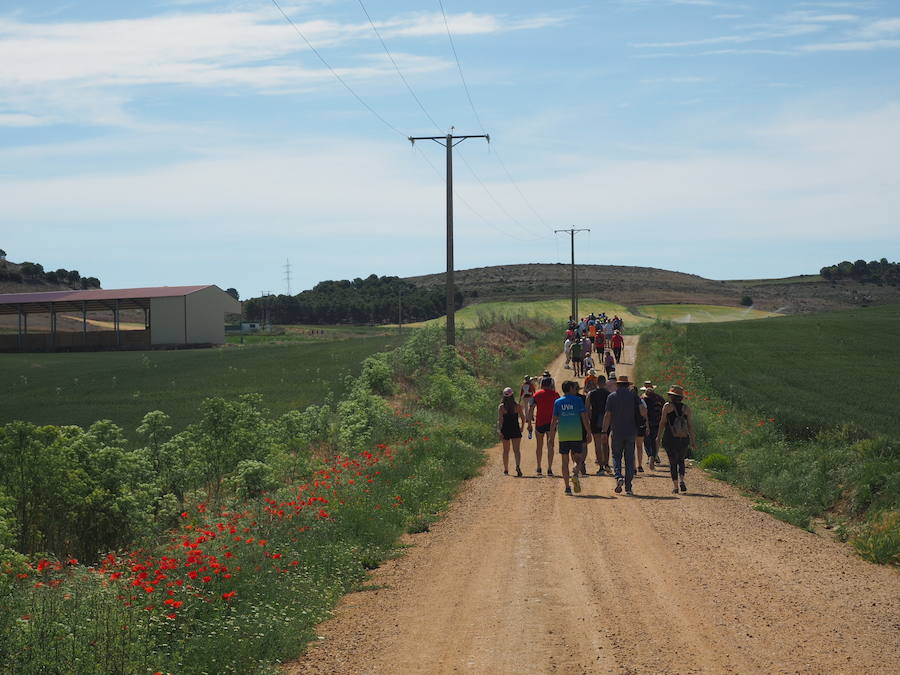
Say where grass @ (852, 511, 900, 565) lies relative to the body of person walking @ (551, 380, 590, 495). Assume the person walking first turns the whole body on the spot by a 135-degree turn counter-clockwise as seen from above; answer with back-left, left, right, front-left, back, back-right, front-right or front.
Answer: left

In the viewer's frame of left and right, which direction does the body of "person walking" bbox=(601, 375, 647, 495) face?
facing away from the viewer

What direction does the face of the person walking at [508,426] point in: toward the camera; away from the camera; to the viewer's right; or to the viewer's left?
away from the camera

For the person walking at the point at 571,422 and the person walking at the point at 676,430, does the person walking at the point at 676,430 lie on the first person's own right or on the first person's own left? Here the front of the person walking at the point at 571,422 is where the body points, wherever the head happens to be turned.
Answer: on the first person's own right

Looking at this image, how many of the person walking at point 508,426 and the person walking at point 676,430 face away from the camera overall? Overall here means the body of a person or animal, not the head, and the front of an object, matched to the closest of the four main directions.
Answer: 2

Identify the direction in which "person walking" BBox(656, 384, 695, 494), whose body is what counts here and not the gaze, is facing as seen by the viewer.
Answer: away from the camera

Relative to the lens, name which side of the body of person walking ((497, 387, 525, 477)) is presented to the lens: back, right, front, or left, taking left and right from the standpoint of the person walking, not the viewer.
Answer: back

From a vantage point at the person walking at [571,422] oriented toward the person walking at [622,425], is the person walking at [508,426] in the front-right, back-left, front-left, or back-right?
back-left

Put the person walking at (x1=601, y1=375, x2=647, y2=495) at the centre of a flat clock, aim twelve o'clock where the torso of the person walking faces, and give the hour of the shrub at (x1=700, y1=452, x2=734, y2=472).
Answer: The shrub is roughly at 1 o'clock from the person walking.

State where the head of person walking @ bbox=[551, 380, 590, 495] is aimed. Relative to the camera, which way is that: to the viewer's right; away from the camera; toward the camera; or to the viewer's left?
away from the camera

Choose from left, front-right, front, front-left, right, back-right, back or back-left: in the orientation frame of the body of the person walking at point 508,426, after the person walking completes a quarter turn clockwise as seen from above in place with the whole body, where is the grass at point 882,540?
front-right

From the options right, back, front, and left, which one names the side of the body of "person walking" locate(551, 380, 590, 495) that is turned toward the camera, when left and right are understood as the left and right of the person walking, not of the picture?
back
